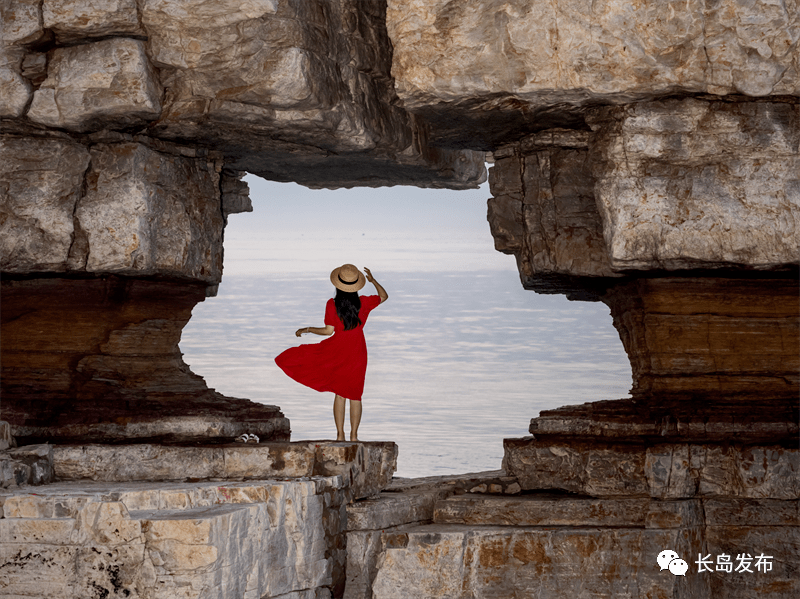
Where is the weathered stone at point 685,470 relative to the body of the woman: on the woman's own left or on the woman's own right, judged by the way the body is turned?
on the woman's own right

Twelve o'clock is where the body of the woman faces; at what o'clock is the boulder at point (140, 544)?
The boulder is roughly at 7 o'clock from the woman.

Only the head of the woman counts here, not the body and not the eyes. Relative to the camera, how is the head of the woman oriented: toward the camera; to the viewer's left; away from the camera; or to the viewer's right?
away from the camera

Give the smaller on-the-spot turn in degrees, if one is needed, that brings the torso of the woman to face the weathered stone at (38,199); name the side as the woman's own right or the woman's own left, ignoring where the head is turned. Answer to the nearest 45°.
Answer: approximately 90° to the woman's own left

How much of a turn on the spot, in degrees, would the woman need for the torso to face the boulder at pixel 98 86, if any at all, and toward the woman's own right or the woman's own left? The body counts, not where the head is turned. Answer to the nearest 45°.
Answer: approximately 90° to the woman's own left

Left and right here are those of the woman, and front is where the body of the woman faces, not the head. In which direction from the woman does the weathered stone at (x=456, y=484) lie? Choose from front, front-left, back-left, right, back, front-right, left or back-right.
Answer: right

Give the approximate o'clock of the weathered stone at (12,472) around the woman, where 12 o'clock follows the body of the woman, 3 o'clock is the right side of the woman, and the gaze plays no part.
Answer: The weathered stone is roughly at 8 o'clock from the woman.

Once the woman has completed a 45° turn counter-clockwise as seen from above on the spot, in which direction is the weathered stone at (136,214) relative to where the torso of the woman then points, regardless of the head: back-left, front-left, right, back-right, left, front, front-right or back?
front-left

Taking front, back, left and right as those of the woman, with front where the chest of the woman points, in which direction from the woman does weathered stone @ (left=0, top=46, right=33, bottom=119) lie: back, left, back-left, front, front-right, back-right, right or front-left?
left

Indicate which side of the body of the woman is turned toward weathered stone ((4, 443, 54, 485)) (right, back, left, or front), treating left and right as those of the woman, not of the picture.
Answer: left

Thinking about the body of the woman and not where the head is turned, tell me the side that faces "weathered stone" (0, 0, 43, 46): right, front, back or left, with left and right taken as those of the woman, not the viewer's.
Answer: left

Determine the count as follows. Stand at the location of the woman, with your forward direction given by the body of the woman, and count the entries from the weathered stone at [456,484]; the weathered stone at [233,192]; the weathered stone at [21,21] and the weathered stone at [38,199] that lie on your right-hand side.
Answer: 1

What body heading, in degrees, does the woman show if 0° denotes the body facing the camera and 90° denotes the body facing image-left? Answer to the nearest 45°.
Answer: approximately 180°
